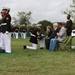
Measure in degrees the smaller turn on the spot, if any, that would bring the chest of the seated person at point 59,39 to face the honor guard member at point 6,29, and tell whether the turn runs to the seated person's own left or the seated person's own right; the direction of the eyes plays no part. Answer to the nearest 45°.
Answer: approximately 45° to the seated person's own left

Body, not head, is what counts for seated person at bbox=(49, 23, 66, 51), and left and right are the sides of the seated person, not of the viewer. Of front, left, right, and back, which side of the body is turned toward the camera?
left
